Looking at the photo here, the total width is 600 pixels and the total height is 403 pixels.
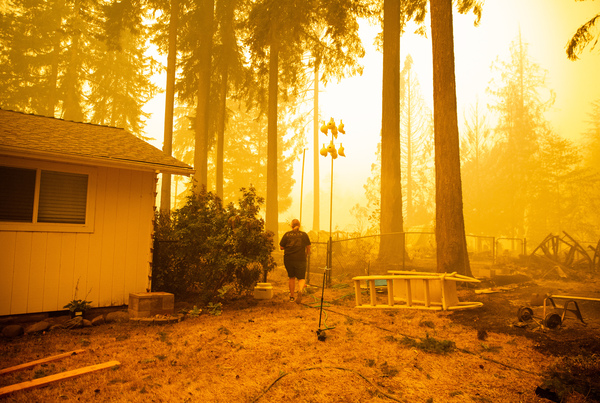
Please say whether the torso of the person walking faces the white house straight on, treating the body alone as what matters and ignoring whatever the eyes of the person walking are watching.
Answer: no

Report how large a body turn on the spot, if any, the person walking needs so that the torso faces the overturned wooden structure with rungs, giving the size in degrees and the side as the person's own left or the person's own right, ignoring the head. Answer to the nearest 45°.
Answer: approximately 135° to the person's own right

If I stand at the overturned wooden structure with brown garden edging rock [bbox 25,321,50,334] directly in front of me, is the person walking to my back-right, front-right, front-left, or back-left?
front-right

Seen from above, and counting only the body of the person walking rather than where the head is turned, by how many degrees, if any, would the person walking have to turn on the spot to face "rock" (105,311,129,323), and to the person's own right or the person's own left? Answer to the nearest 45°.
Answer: approximately 135° to the person's own left

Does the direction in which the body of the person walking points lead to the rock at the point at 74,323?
no

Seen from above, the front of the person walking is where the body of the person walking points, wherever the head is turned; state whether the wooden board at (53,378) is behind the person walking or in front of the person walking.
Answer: behind

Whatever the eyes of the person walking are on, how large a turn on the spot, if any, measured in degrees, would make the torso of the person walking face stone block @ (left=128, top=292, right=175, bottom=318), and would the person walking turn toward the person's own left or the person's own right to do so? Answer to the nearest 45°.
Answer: approximately 135° to the person's own left

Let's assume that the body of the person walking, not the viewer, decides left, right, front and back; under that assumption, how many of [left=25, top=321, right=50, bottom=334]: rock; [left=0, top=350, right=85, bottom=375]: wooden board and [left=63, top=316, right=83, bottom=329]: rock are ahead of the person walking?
0

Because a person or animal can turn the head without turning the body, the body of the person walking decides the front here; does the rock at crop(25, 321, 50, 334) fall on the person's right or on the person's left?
on the person's left

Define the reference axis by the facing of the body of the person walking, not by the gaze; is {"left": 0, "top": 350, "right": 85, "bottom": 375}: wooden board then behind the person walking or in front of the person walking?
behind

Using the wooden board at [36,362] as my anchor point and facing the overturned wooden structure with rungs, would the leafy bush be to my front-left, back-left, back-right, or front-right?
front-left

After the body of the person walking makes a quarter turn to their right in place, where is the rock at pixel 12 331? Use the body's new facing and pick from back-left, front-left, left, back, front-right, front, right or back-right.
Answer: back-right

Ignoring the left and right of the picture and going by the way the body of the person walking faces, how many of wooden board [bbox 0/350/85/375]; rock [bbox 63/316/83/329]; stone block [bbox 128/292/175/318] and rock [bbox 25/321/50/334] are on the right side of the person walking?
0

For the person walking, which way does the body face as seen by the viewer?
away from the camera
